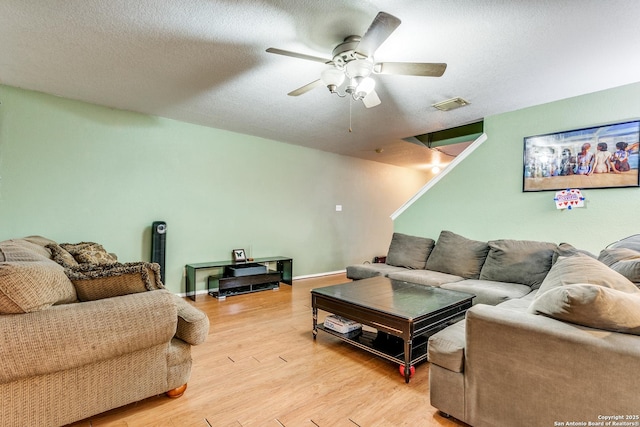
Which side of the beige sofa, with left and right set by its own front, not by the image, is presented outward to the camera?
right

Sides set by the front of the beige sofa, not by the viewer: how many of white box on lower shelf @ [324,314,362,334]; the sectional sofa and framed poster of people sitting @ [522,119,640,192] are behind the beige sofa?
0

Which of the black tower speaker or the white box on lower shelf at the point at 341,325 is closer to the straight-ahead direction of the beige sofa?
the white box on lower shelf

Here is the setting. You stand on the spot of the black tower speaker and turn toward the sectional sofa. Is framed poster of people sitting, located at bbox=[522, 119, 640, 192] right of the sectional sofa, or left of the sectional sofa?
left

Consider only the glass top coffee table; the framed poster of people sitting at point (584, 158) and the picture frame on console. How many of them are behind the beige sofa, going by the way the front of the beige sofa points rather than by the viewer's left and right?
0

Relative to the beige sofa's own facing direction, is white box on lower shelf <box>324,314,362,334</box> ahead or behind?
ahead

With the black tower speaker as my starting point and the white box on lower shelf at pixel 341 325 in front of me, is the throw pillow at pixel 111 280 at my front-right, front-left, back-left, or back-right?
front-right

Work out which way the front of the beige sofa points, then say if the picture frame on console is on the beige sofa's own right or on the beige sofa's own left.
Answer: on the beige sofa's own left

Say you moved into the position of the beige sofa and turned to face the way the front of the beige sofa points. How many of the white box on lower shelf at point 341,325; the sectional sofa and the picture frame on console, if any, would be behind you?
0

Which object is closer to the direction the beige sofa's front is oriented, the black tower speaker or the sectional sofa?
the sectional sofa

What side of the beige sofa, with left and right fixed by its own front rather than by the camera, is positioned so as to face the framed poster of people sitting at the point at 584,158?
front

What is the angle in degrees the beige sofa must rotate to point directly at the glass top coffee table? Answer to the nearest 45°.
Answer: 0° — it already faces it

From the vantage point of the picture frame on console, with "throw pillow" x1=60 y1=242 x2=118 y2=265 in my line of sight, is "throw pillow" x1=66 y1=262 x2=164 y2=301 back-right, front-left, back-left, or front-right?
front-left
